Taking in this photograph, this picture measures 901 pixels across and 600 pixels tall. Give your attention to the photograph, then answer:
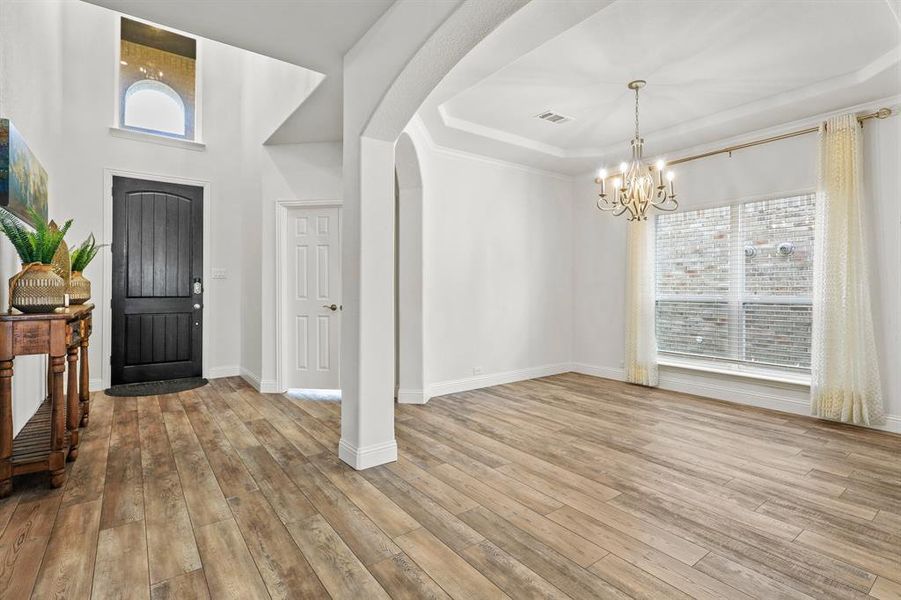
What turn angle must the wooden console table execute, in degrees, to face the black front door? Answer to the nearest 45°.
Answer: approximately 90° to its left

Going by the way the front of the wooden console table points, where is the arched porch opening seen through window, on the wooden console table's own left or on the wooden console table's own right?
on the wooden console table's own left

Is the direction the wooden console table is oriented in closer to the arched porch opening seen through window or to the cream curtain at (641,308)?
the cream curtain

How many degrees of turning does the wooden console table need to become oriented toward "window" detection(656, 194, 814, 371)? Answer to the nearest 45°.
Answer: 0° — it already faces it

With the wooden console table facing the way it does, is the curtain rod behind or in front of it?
in front

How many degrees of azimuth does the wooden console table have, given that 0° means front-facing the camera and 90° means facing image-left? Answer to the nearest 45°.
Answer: approximately 270°

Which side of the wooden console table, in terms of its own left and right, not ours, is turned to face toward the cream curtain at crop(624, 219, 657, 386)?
front
